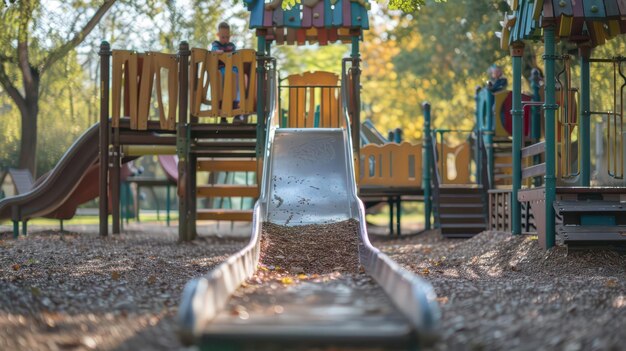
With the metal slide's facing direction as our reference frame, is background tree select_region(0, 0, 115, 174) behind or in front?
behind

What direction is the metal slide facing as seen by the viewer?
toward the camera
